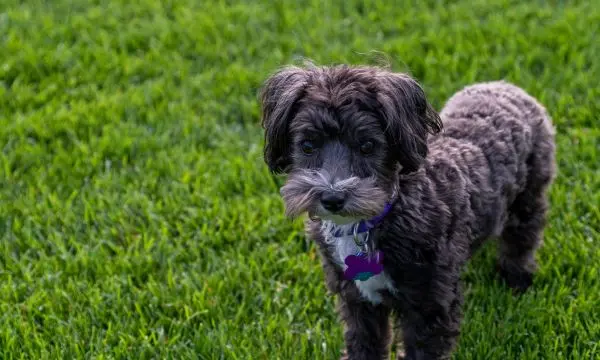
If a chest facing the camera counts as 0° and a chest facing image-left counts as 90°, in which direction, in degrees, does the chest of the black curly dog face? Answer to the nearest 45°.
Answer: approximately 45°
